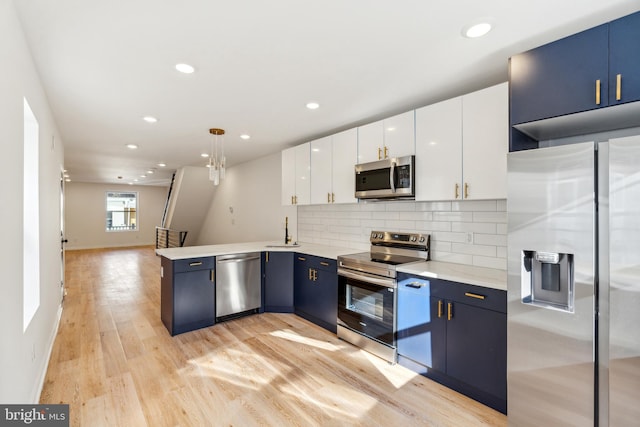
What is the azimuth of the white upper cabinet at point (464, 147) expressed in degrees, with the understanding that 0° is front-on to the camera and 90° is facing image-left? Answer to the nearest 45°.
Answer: approximately 45°

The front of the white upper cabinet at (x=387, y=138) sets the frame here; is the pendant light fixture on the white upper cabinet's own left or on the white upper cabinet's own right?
on the white upper cabinet's own right

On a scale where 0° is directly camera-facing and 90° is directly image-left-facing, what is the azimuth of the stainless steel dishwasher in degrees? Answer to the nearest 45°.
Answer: approximately 315°

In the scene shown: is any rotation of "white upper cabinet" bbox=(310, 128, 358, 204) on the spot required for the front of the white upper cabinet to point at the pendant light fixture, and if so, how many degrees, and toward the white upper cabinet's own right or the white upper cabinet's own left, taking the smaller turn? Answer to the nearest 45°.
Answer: approximately 45° to the white upper cabinet's own right

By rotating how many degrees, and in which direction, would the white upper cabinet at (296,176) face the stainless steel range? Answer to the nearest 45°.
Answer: approximately 90° to its left

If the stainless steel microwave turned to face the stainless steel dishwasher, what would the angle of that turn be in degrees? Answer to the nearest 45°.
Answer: approximately 45° to its right
